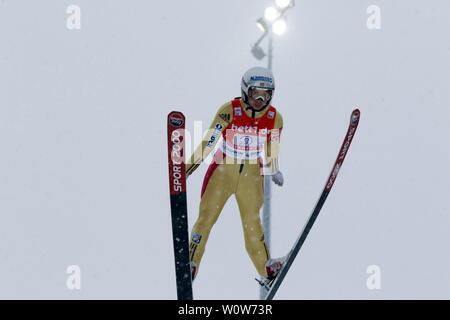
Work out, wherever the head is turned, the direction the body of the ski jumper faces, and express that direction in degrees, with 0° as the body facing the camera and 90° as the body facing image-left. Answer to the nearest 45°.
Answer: approximately 0°
